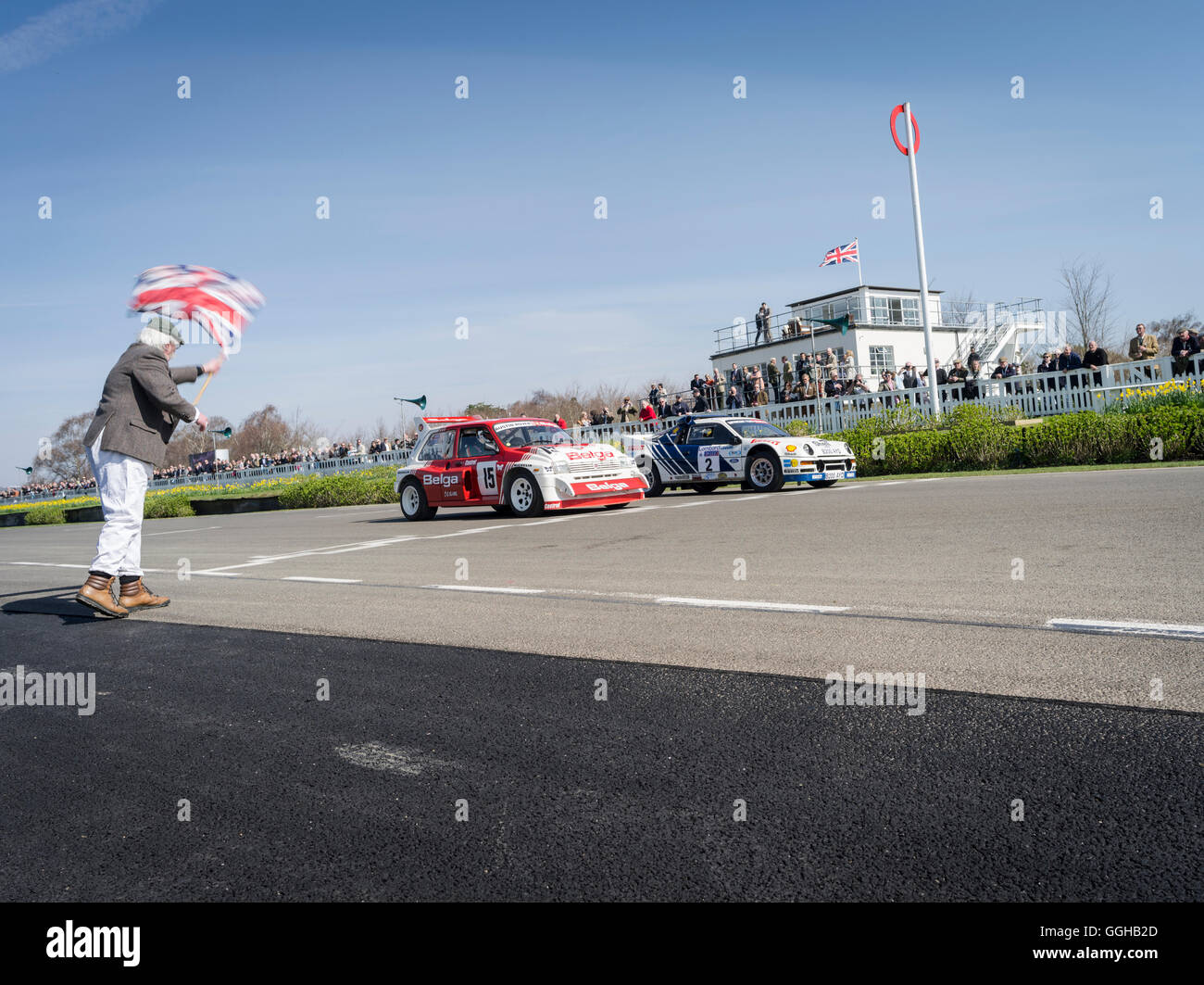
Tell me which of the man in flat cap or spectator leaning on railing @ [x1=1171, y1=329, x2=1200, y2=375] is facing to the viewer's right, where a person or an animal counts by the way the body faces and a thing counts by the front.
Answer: the man in flat cap

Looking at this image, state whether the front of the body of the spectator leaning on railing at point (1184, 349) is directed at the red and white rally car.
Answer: yes

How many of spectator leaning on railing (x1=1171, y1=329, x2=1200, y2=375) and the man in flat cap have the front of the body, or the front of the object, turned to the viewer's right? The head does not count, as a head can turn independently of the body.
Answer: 1

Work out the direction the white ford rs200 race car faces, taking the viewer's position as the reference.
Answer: facing the viewer and to the right of the viewer

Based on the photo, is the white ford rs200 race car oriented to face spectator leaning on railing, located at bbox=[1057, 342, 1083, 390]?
no

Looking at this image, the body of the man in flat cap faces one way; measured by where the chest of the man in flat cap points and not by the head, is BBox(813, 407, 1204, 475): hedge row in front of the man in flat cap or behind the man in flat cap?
in front

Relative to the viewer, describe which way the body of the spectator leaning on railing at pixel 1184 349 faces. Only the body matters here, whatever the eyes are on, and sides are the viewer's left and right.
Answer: facing the viewer and to the left of the viewer

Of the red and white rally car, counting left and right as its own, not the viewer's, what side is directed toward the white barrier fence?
left

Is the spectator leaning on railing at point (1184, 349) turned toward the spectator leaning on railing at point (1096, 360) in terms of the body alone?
no

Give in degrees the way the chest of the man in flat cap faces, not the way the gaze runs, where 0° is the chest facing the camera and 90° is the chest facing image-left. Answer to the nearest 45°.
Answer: approximately 270°

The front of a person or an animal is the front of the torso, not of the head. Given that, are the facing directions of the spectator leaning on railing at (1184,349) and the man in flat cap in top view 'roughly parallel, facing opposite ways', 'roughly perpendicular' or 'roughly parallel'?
roughly parallel, facing opposite ways

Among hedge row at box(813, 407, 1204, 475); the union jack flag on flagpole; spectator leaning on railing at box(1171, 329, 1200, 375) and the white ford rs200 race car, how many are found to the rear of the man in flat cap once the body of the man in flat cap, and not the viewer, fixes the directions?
0

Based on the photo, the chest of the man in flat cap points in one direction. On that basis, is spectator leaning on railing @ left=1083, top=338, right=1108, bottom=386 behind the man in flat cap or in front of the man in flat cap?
in front

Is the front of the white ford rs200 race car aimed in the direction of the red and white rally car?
no

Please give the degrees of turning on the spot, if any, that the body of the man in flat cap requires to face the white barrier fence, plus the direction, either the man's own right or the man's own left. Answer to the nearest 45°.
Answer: approximately 45° to the man's own left
